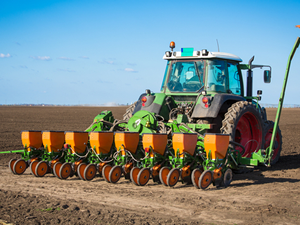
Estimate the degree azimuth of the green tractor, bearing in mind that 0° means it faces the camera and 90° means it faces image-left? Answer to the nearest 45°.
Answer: approximately 225°
